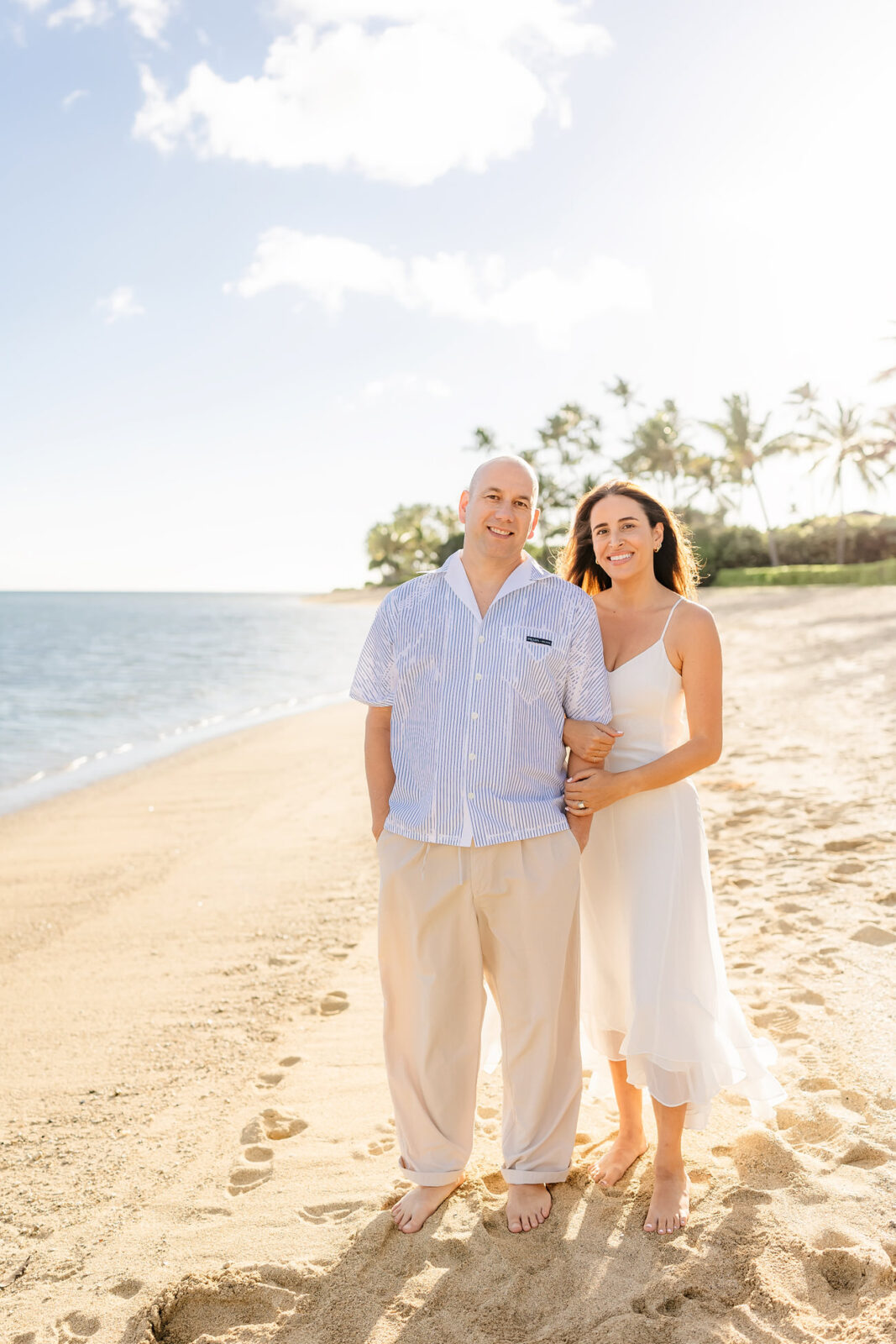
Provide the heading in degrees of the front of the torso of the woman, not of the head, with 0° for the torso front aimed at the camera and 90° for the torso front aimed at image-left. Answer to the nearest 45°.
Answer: approximately 45°

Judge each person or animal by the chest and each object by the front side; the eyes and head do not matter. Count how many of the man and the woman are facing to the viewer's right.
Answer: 0

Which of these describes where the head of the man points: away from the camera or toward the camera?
toward the camera

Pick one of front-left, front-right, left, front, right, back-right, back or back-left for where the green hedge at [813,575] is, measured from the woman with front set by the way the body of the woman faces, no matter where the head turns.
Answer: back-right

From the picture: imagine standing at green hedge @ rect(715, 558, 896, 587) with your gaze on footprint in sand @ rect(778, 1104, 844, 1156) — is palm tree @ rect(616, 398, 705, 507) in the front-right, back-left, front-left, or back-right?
back-right

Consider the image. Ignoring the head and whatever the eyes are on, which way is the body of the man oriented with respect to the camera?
toward the camera

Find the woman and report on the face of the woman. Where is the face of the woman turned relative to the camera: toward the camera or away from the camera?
toward the camera

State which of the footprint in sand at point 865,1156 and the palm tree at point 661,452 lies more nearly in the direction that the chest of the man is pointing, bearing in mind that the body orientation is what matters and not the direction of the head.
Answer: the footprint in sand
